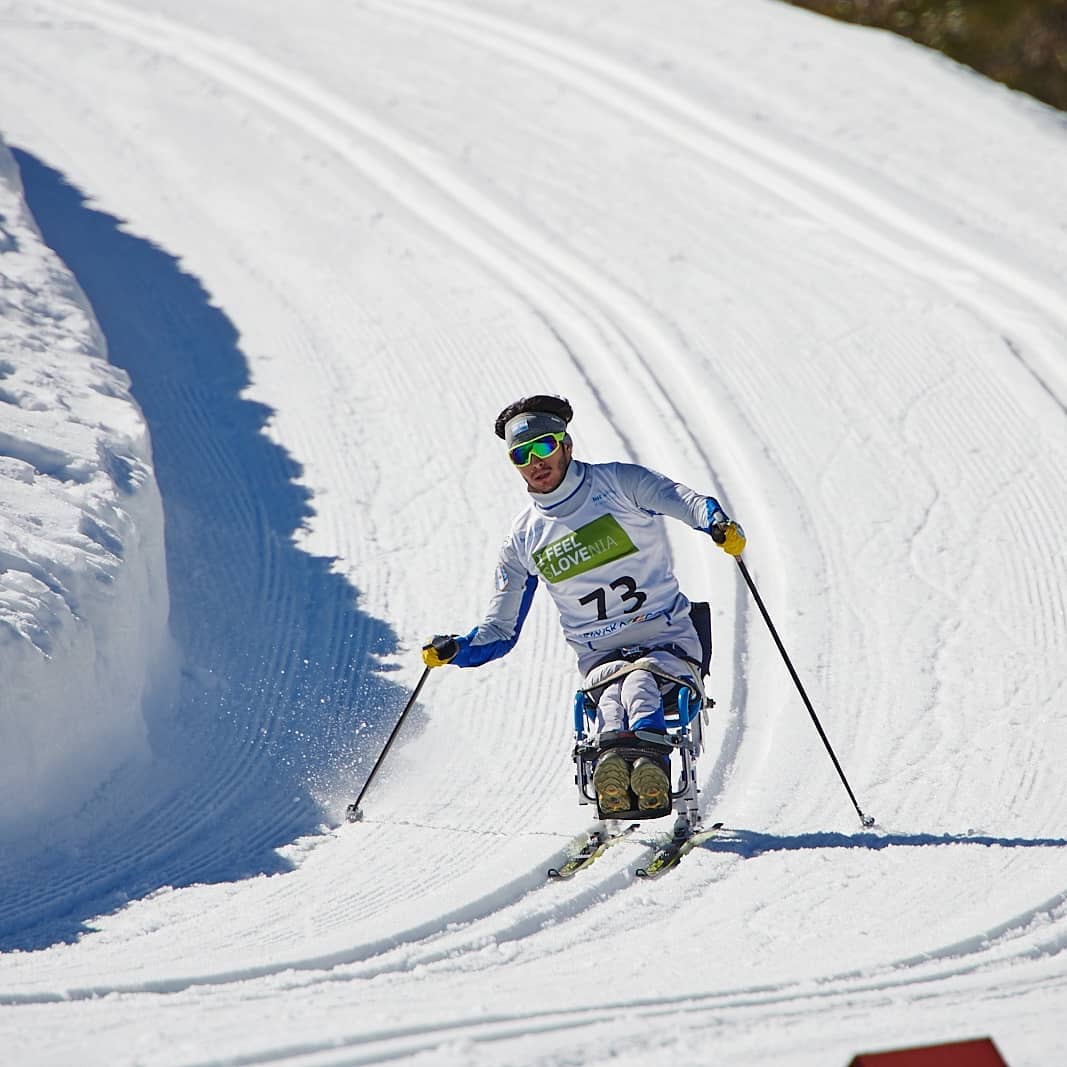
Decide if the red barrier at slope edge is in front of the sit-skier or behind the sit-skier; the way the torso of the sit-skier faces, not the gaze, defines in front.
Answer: in front

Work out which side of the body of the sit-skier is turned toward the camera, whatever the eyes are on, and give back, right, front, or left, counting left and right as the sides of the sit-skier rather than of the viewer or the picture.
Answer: front
